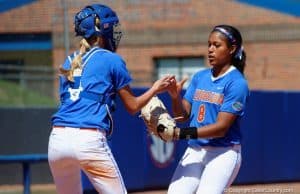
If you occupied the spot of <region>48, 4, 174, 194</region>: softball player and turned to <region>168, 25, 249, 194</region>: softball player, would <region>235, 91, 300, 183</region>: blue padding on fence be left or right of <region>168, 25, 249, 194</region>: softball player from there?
left

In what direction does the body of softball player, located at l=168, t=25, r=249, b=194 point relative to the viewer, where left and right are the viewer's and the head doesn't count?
facing the viewer and to the left of the viewer

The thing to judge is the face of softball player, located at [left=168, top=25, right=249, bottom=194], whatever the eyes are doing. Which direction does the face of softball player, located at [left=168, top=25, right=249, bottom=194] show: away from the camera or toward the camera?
toward the camera

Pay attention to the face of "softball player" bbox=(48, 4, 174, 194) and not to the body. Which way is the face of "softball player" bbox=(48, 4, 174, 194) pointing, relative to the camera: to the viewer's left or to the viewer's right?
to the viewer's right

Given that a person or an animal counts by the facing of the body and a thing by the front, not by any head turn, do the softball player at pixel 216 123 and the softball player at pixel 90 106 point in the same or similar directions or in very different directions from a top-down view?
very different directions

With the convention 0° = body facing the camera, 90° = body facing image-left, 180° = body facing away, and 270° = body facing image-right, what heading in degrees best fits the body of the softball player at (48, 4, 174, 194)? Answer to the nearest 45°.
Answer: approximately 225°

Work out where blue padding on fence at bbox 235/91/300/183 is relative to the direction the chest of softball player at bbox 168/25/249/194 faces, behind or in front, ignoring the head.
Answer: behind

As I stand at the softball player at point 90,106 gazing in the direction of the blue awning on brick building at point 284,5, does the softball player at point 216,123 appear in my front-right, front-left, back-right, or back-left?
front-right

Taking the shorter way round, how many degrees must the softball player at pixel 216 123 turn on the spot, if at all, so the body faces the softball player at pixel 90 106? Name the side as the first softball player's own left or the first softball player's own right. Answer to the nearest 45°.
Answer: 0° — they already face them

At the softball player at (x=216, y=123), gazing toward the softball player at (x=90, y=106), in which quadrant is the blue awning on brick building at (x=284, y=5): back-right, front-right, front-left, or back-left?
back-right

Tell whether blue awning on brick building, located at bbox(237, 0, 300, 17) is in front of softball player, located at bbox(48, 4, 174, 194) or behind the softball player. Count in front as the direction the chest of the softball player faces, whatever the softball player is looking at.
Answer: in front
